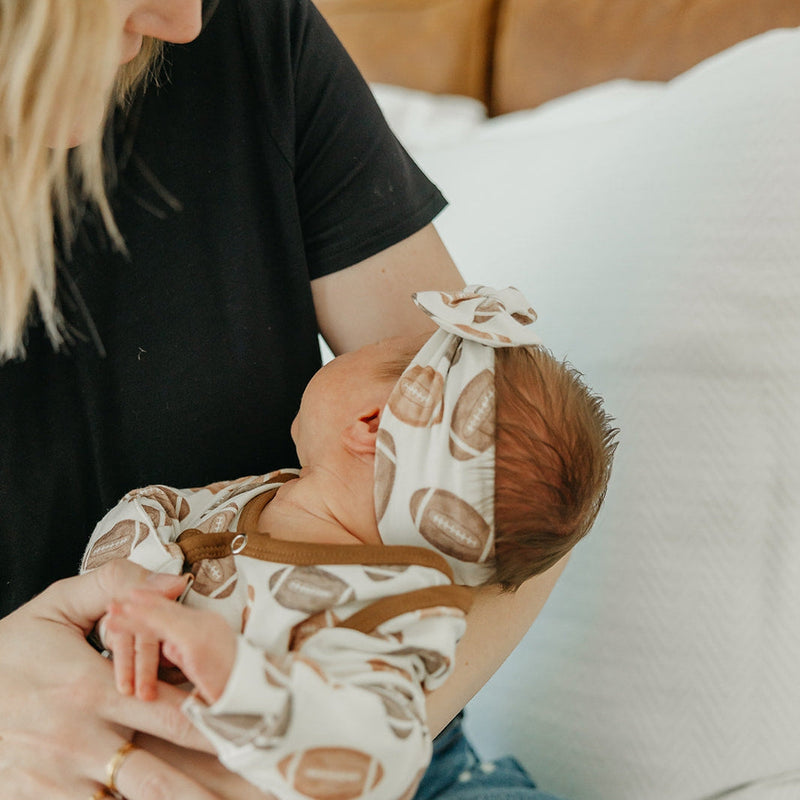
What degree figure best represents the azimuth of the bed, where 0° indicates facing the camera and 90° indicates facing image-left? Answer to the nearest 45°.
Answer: approximately 0°

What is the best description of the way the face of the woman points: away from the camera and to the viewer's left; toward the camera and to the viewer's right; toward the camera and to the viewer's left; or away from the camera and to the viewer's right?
toward the camera and to the viewer's right
